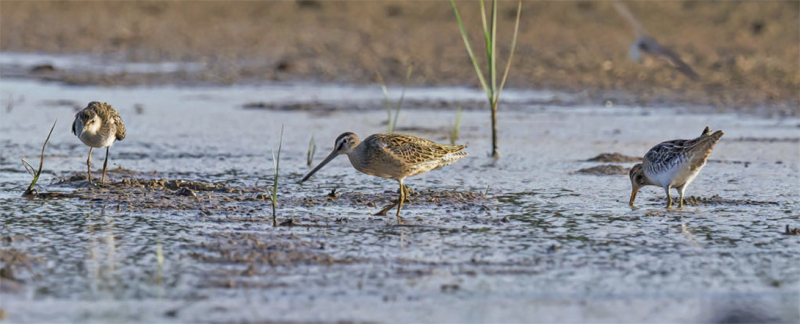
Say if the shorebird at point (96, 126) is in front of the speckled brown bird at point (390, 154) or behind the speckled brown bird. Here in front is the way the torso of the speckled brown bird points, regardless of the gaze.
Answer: in front

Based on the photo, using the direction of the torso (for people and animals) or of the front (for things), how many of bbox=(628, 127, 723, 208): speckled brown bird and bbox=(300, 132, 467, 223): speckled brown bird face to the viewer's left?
2

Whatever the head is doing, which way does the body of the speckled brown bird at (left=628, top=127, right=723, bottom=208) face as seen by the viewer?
to the viewer's left

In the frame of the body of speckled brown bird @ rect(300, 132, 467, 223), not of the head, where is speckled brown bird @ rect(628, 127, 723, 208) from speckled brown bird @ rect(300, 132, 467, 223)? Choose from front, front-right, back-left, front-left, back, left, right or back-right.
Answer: back

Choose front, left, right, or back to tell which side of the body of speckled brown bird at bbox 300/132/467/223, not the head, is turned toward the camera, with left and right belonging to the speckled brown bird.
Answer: left

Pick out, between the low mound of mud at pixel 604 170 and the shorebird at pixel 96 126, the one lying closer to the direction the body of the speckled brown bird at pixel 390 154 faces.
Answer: the shorebird
